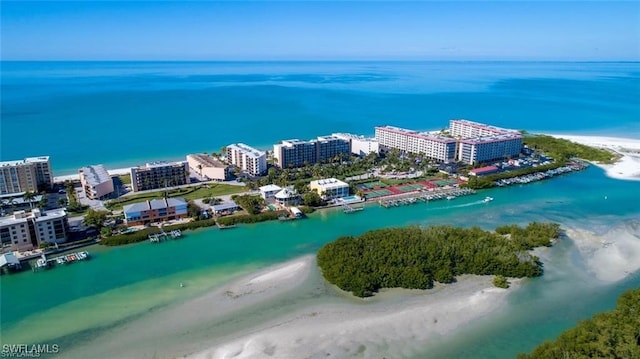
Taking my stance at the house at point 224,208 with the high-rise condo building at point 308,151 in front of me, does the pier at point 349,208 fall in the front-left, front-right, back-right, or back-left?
front-right

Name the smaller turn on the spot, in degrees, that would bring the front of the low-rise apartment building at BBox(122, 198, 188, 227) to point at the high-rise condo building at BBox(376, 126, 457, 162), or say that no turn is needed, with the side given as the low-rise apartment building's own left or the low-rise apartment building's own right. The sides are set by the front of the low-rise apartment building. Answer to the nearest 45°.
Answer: approximately 90° to the low-rise apartment building's own left

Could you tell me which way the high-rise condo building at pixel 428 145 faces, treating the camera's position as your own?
facing the viewer and to the left of the viewer

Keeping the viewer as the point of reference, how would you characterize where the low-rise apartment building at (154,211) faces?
facing the viewer

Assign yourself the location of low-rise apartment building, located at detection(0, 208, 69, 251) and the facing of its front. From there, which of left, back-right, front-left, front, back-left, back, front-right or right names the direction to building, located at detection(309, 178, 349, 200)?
left

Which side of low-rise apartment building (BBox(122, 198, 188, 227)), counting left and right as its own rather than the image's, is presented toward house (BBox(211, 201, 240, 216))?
left

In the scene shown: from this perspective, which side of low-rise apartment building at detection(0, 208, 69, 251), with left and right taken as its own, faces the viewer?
front

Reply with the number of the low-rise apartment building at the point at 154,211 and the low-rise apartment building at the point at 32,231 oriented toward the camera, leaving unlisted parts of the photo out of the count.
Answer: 2

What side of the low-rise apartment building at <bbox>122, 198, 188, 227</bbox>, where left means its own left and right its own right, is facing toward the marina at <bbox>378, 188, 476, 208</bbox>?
left
